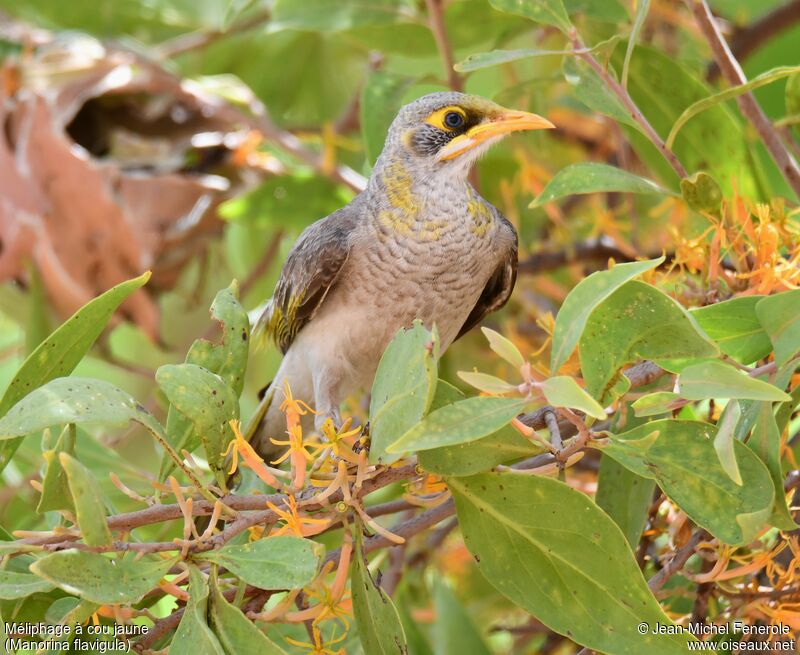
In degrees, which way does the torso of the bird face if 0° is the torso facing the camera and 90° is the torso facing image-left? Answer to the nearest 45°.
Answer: approximately 315°

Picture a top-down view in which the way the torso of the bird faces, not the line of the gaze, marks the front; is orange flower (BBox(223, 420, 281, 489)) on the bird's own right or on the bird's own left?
on the bird's own right
